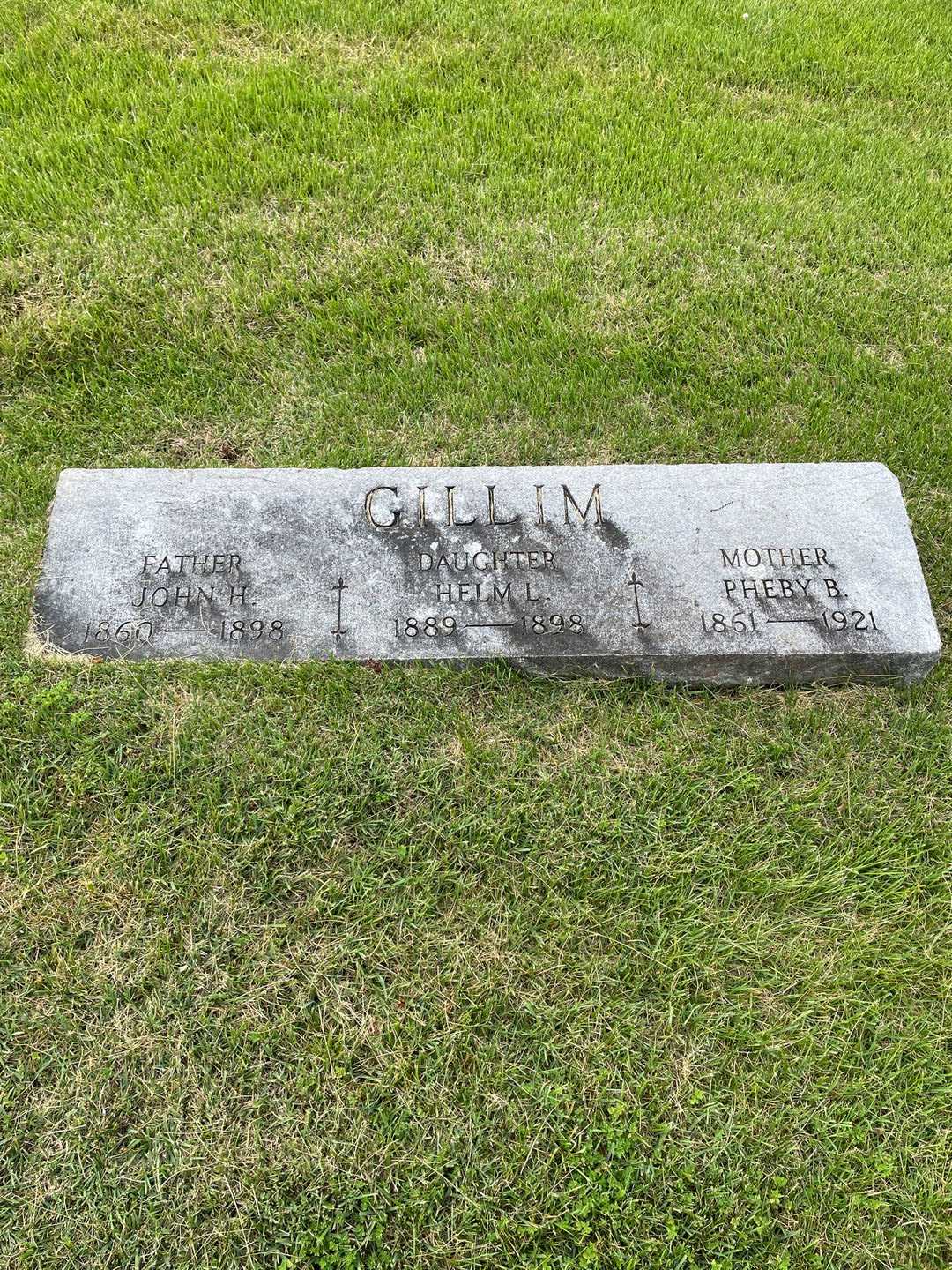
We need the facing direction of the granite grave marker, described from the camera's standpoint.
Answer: facing the viewer
